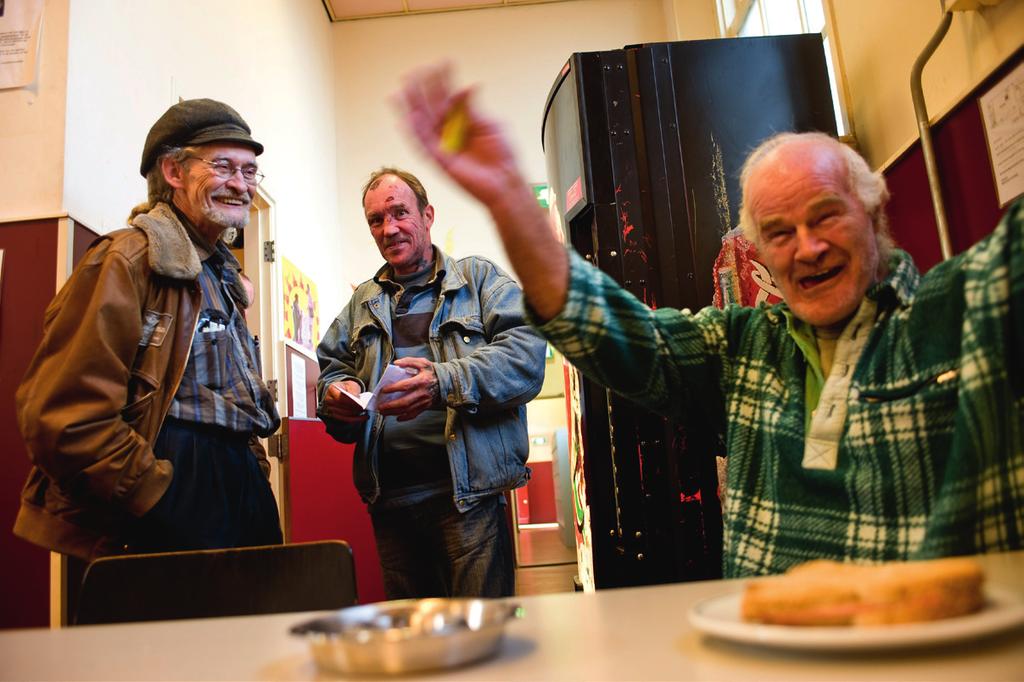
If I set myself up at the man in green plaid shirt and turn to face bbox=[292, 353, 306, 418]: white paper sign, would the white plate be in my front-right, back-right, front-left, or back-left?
back-left

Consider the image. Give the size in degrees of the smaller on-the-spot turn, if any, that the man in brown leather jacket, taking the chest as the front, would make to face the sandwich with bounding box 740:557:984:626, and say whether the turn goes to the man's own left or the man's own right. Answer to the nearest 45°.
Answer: approximately 45° to the man's own right

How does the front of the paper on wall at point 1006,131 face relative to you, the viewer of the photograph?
facing the viewer and to the left of the viewer

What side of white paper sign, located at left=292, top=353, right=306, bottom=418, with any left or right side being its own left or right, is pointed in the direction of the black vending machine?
front

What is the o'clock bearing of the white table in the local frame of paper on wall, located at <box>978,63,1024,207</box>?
The white table is roughly at 11 o'clock from the paper on wall.

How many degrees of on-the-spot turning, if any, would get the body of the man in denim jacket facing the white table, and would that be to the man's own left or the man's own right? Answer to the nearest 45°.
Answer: approximately 45° to the man's own left

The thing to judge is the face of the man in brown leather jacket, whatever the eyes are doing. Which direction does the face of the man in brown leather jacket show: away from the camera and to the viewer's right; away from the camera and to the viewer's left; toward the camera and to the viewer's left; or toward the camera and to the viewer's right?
toward the camera and to the viewer's right

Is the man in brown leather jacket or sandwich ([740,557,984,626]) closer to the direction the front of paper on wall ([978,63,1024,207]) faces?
the man in brown leather jacket

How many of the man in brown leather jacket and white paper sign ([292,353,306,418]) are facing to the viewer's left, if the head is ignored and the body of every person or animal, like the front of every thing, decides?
0

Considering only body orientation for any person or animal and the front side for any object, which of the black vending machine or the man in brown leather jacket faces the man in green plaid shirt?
the man in brown leather jacket

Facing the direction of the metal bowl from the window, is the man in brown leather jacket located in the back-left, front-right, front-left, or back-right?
front-right
